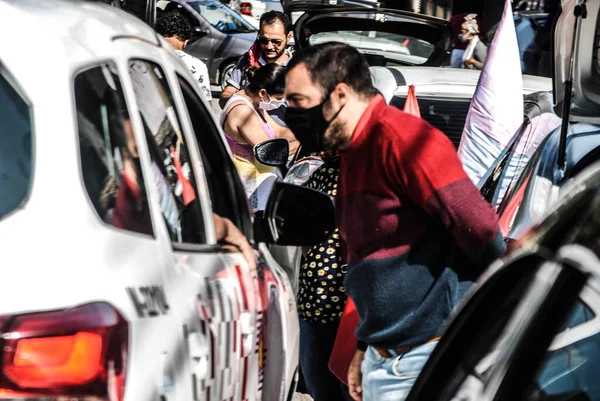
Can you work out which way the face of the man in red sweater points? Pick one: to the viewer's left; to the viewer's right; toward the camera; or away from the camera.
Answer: to the viewer's left

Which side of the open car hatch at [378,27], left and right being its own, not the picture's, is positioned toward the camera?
back

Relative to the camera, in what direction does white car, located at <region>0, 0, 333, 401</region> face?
facing away from the viewer and to the right of the viewer

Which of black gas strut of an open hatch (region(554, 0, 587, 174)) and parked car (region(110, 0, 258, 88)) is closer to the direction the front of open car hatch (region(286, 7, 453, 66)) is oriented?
the parked car

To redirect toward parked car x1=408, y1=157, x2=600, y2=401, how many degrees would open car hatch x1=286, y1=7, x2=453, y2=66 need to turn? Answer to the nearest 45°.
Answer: approximately 180°
